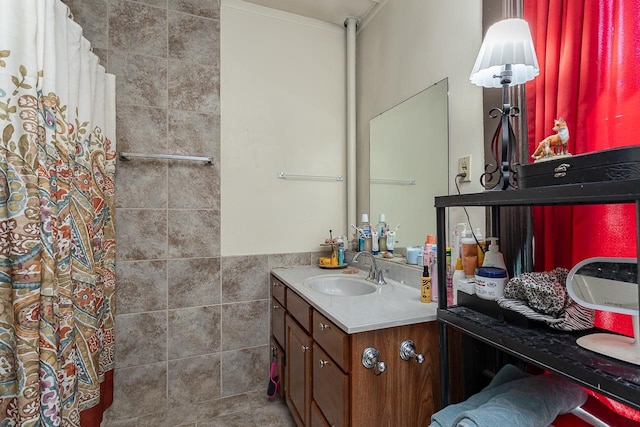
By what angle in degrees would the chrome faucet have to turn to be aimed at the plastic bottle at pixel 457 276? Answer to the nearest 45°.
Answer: approximately 90° to its left

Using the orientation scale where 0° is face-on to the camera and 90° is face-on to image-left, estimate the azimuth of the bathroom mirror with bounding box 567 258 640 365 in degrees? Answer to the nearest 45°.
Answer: approximately 45°

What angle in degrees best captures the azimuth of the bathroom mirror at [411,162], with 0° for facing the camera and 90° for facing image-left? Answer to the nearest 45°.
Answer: approximately 45°

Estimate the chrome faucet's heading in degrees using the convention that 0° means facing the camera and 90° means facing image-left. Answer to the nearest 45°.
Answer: approximately 45°

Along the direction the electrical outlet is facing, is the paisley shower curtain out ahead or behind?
ahead

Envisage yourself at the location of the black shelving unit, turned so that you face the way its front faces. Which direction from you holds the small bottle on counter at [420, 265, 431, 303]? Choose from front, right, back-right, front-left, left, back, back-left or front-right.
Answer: right

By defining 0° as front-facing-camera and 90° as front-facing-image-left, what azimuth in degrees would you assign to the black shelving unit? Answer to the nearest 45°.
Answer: approximately 45°
